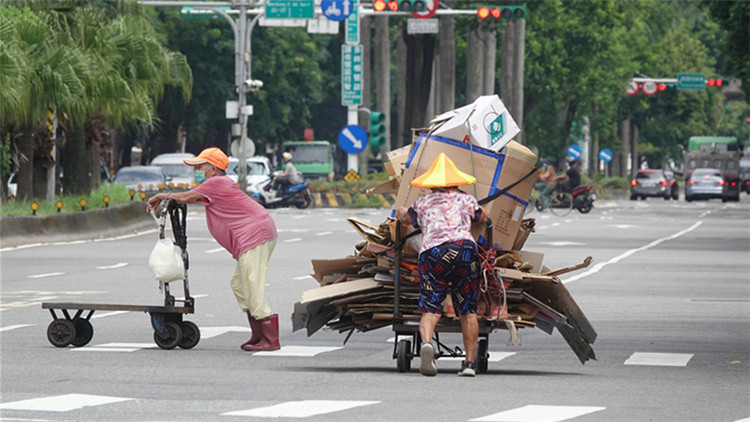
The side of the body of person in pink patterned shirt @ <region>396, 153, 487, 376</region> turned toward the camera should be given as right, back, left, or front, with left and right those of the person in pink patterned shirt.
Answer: back

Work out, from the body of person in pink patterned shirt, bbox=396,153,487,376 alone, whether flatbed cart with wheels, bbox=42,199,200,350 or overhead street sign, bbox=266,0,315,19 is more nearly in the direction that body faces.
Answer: the overhead street sign

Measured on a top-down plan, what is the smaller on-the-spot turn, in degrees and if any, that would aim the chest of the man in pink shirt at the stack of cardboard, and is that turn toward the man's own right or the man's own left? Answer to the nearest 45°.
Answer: approximately 135° to the man's own left

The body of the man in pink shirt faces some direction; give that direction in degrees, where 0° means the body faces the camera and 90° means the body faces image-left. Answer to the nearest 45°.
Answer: approximately 90°

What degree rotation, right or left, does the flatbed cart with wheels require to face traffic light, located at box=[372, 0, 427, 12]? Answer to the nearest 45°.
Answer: approximately 90° to its right

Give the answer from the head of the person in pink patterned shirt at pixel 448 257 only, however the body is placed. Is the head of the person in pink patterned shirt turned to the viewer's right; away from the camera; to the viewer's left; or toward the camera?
away from the camera

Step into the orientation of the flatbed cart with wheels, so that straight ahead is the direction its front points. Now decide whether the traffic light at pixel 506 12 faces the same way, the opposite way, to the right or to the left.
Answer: to the left

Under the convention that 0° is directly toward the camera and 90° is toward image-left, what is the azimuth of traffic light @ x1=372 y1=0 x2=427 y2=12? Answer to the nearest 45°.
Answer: approximately 0°

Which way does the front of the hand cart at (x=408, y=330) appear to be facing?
away from the camera

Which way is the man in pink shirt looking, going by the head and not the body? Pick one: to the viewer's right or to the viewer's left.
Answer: to the viewer's left

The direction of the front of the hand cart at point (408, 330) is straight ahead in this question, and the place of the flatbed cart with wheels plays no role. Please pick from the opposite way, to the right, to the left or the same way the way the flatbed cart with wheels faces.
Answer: to the left

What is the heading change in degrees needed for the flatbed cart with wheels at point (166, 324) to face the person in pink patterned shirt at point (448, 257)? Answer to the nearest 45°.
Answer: approximately 135° to its left

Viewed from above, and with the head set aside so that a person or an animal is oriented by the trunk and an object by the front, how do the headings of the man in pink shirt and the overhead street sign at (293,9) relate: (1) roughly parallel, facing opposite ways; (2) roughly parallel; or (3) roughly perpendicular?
roughly perpendicular

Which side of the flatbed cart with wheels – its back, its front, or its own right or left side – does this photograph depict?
left
